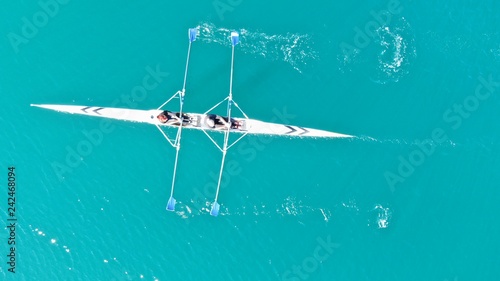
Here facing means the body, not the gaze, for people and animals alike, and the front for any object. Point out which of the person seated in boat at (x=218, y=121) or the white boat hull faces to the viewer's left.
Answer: the white boat hull

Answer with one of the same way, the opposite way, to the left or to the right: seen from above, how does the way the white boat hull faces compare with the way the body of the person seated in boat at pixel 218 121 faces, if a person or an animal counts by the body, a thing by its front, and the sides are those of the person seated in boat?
the opposite way

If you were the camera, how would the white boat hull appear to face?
facing to the left of the viewer

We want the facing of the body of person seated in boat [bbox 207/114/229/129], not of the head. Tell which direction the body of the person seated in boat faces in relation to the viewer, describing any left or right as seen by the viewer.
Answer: facing to the right of the viewer

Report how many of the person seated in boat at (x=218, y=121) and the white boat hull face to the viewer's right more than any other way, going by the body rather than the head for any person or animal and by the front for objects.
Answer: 1

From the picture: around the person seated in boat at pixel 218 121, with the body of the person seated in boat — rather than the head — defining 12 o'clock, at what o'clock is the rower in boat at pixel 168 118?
The rower in boat is roughly at 6 o'clock from the person seated in boat.
